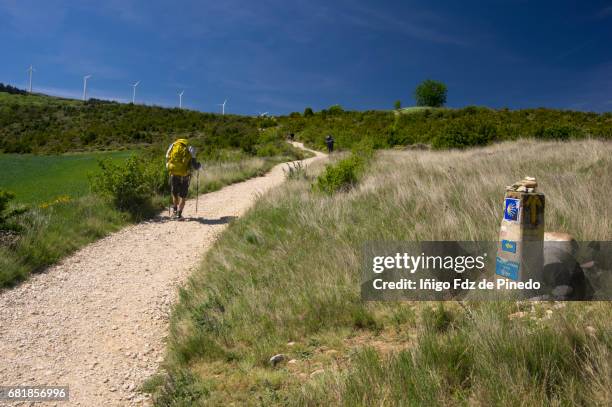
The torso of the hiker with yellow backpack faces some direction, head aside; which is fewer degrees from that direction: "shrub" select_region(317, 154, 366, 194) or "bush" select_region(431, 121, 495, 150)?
the bush

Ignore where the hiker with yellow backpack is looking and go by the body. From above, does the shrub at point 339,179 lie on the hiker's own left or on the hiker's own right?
on the hiker's own right

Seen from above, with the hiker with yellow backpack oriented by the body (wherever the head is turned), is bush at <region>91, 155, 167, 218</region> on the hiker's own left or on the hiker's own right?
on the hiker's own left

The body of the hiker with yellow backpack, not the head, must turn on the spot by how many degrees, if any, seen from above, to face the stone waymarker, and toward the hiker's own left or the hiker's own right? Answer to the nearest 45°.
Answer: approximately 180°

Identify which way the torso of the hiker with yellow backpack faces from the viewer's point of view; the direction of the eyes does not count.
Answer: away from the camera

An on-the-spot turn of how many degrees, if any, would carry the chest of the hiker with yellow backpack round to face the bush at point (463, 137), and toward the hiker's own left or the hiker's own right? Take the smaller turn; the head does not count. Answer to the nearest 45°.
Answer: approximately 45° to the hiker's own right

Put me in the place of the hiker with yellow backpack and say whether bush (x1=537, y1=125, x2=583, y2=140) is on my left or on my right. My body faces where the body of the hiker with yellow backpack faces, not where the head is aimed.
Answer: on my right
